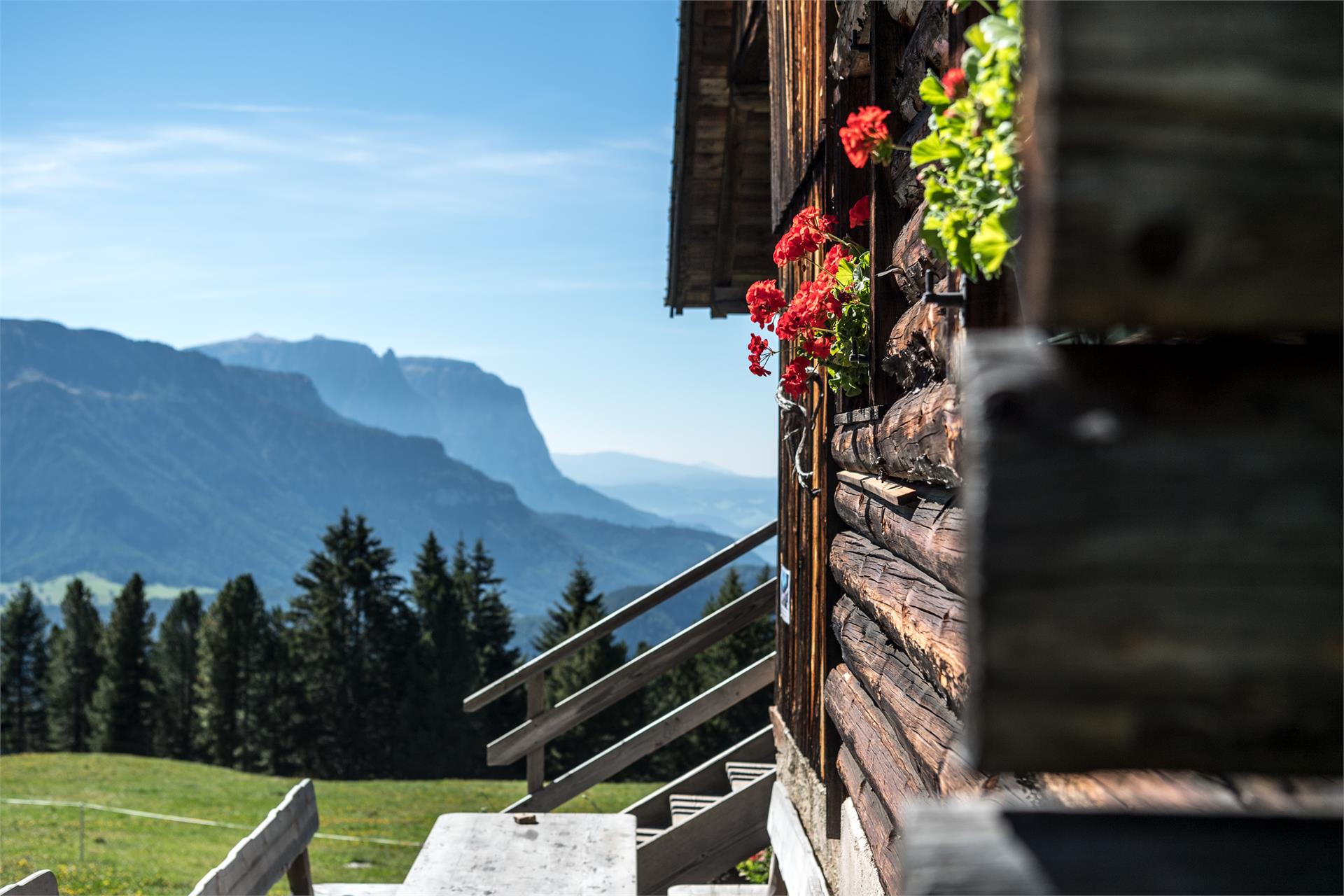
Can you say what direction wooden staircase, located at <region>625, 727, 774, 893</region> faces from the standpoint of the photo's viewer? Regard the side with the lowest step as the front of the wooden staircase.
facing to the left of the viewer

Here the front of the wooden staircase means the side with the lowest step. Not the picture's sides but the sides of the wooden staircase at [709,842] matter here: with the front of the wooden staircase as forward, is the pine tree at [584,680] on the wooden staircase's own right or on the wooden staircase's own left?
on the wooden staircase's own right

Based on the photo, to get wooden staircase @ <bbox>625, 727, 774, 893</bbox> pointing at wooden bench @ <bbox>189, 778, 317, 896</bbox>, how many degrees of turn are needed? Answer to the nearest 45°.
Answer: approximately 45° to its left
